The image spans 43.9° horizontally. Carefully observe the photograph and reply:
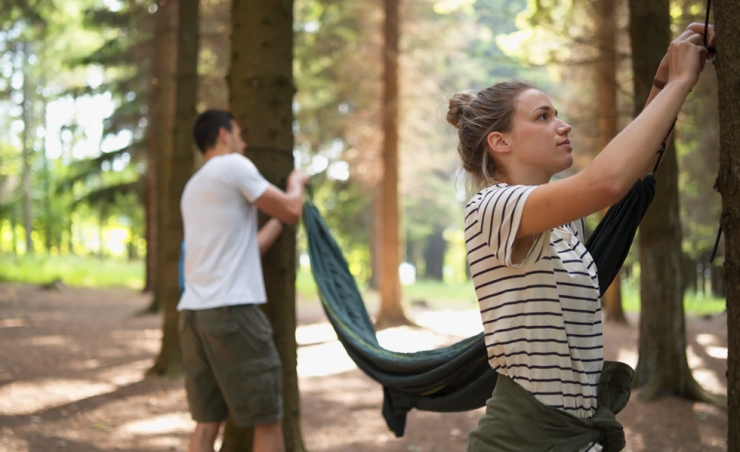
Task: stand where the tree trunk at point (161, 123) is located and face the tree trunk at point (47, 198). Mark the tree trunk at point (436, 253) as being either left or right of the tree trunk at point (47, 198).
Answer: right

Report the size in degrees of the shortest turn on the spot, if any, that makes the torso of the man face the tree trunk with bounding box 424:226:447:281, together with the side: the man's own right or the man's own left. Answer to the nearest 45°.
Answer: approximately 45° to the man's own left

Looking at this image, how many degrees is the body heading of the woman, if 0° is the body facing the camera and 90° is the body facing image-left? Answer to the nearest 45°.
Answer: approximately 270°

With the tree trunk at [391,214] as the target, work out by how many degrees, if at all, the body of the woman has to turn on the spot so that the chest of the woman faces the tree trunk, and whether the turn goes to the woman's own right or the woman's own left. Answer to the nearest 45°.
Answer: approximately 90° to the woman's own left

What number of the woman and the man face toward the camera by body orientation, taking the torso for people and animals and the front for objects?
0

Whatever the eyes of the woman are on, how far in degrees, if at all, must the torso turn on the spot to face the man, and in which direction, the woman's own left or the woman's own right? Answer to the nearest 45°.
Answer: approximately 135° to the woman's own left

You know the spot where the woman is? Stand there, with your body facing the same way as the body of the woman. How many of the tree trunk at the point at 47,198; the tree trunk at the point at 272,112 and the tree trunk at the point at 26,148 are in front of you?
0

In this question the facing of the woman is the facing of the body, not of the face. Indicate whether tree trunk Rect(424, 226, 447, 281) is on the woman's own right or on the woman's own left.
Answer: on the woman's own left

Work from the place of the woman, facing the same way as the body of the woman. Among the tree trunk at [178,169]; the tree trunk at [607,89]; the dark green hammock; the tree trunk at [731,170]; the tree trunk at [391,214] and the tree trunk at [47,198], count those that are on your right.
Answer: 0

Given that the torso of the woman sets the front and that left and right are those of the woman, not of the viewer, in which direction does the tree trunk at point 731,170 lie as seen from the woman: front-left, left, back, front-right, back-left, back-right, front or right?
front-left

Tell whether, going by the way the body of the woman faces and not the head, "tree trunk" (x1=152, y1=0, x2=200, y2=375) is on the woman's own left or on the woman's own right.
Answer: on the woman's own left

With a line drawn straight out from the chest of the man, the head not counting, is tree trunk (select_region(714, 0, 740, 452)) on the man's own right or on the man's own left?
on the man's own right

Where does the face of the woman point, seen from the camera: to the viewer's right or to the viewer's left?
to the viewer's right

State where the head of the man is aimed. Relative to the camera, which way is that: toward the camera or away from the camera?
away from the camera

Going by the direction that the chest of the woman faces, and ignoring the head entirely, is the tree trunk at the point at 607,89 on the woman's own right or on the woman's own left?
on the woman's own left

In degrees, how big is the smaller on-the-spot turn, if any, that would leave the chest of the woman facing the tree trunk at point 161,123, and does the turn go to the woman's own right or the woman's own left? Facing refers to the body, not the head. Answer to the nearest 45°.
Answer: approximately 135° to the woman's own left

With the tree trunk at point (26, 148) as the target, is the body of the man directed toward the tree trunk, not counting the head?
no

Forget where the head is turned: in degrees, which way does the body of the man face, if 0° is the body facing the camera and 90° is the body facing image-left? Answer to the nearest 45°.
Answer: approximately 225°

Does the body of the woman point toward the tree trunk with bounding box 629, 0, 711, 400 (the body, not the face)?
no
